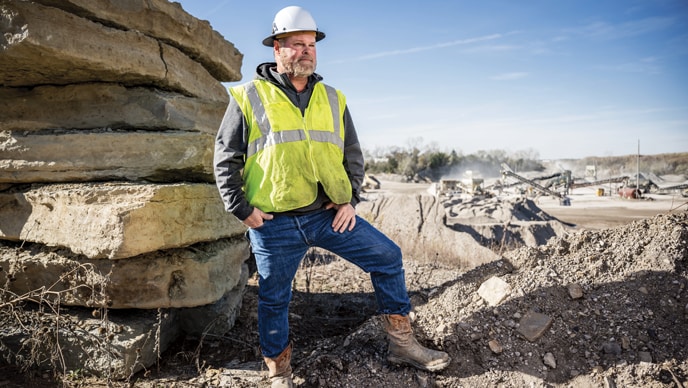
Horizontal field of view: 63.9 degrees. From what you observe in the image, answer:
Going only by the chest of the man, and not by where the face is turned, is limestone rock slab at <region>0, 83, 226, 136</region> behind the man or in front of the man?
behind

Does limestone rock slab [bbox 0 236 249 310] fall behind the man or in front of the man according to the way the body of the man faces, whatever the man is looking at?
behind

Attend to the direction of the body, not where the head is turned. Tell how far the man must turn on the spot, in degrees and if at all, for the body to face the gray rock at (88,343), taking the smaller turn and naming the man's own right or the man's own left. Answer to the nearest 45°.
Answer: approximately 135° to the man's own right

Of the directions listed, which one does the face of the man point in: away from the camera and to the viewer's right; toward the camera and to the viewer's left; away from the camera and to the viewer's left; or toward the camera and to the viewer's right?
toward the camera and to the viewer's right

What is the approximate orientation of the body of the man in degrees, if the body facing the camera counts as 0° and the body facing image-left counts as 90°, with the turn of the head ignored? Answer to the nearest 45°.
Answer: approximately 315°
